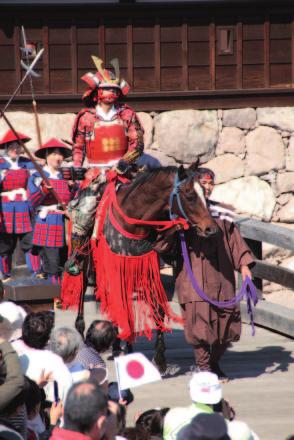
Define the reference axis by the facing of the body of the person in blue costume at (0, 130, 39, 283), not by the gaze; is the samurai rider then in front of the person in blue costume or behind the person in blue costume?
in front

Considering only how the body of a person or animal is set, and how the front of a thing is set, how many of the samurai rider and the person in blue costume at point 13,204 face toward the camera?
2

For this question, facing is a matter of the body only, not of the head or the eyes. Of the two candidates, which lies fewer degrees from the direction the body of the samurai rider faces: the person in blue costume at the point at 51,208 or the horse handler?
the horse handler

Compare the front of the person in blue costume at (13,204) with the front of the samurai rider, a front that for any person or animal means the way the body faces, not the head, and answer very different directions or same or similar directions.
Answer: same or similar directions

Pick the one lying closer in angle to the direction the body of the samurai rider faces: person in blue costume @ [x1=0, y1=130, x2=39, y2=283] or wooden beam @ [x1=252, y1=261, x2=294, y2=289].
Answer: the wooden beam

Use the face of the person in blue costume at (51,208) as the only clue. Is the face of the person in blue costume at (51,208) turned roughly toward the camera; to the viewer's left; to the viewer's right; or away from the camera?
toward the camera

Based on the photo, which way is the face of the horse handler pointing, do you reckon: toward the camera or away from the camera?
toward the camera

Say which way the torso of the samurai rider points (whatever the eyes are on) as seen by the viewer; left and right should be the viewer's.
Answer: facing the viewer

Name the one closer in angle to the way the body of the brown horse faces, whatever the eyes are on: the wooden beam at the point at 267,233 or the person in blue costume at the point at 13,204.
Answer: the wooden beam

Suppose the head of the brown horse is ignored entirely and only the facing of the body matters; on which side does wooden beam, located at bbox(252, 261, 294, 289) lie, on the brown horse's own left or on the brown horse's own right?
on the brown horse's own left

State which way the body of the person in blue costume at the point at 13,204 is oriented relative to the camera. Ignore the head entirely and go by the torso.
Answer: toward the camera

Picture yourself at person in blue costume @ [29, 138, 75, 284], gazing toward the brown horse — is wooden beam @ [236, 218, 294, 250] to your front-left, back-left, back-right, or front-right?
front-left

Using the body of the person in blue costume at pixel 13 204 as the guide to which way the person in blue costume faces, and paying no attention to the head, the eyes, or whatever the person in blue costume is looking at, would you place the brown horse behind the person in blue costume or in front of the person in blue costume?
in front

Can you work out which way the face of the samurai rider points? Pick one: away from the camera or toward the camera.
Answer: toward the camera

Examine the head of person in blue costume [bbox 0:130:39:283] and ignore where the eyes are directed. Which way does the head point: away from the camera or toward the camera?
toward the camera

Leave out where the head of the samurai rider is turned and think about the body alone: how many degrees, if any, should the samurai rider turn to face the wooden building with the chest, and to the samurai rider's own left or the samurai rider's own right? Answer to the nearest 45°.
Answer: approximately 180°

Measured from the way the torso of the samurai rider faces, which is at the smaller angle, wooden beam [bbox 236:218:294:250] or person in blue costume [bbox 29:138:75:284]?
the wooden beam
